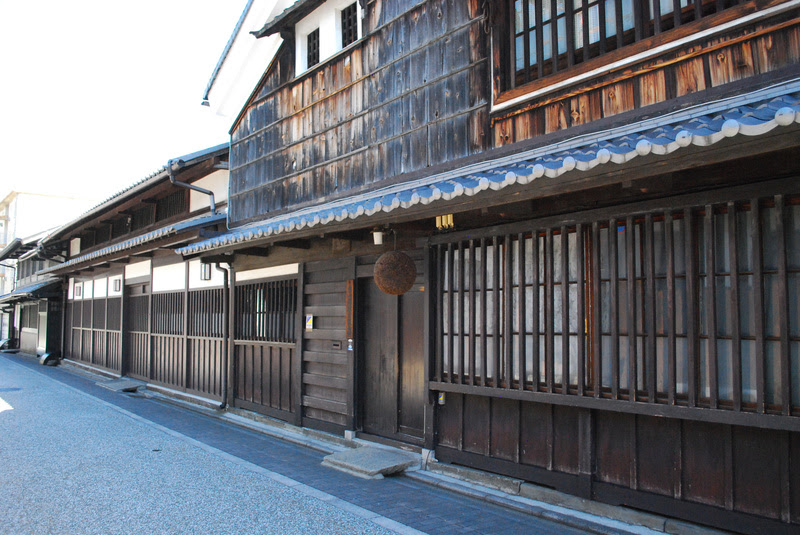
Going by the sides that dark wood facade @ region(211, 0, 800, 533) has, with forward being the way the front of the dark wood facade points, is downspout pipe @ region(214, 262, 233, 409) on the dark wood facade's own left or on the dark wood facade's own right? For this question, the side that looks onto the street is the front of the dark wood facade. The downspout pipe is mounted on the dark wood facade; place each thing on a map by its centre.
on the dark wood facade's own right

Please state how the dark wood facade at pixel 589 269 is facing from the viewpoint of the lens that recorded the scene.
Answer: facing the viewer and to the left of the viewer

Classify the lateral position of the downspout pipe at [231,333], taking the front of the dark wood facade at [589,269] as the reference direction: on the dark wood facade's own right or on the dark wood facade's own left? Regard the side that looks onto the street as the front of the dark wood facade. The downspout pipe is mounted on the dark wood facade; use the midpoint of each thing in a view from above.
on the dark wood facade's own right

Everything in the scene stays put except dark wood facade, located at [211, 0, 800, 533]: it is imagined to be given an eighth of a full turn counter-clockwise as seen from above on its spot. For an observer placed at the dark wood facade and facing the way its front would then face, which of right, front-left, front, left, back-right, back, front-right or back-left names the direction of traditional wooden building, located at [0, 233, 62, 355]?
back-right

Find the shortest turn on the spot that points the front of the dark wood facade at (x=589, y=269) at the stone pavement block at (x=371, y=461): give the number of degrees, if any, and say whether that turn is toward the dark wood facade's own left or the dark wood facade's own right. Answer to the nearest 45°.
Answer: approximately 90° to the dark wood facade's own right

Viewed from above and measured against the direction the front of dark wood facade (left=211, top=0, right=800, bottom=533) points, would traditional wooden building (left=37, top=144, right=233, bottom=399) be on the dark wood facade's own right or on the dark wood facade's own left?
on the dark wood facade's own right
